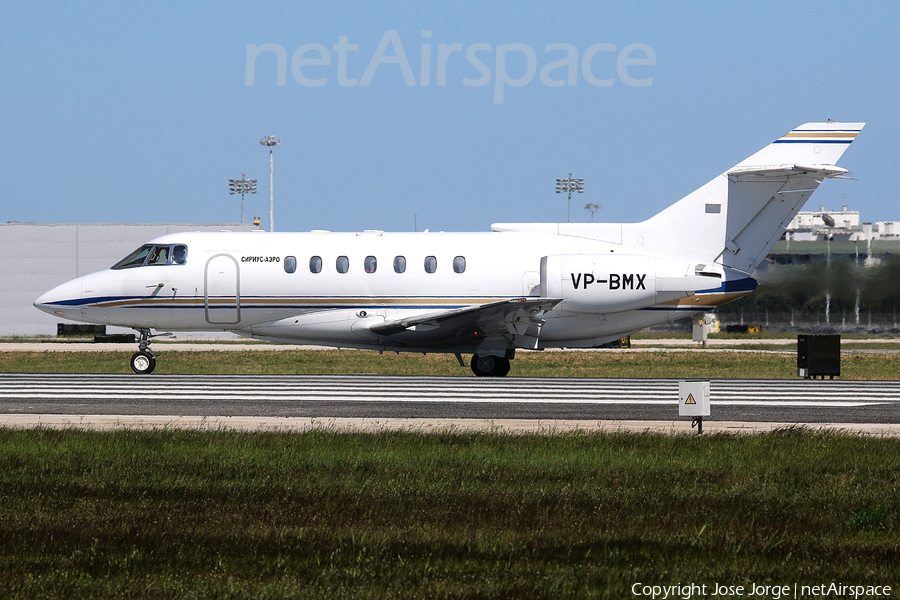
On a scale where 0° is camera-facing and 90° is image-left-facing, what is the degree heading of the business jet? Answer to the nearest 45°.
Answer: approximately 90°
